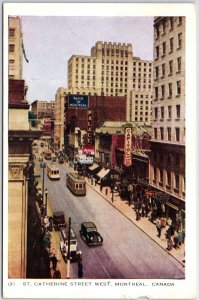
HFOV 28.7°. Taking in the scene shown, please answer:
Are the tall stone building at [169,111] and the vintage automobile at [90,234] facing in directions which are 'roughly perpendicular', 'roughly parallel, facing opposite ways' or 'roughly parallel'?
roughly perpendicular

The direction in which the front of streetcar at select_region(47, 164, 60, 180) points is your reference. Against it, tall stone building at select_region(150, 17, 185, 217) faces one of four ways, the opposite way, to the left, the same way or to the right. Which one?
to the right

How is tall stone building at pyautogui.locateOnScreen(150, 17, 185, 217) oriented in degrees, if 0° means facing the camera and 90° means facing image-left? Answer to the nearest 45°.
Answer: approximately 45°

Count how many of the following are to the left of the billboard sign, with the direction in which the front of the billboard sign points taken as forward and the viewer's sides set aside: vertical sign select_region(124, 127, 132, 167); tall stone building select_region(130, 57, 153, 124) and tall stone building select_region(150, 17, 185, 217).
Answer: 3

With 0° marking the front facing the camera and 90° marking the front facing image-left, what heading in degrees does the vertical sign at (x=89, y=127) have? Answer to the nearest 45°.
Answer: approximately 0°
